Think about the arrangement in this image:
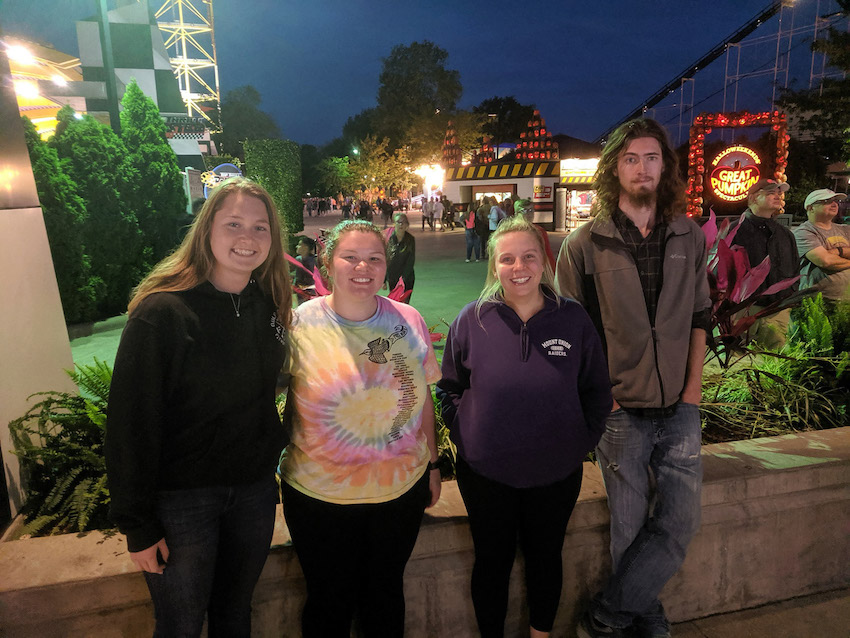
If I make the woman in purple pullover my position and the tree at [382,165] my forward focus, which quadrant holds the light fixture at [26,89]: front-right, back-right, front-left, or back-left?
front-left

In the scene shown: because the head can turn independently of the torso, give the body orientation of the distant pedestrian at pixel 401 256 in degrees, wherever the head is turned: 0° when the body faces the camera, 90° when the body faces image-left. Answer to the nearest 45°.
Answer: approximately 0°

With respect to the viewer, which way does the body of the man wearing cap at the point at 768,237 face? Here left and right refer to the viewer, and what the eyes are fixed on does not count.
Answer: facing the viewer and to the right of the viewer

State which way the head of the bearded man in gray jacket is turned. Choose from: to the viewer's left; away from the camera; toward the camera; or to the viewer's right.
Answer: toward the camera

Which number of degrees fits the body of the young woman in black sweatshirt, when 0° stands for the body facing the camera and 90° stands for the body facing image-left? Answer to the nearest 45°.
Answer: approximately 315°

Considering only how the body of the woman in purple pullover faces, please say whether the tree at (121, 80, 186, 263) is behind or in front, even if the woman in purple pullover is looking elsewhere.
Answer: behind

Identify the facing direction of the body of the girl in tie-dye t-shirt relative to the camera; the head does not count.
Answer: toward the camera

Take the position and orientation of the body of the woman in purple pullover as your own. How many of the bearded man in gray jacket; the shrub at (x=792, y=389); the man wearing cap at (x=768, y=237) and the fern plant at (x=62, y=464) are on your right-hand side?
1

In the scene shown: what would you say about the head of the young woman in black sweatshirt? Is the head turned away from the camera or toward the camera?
toward the camera

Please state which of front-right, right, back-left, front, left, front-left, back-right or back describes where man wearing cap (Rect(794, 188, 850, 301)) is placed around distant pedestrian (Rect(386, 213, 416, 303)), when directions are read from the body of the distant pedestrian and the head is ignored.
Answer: front-left

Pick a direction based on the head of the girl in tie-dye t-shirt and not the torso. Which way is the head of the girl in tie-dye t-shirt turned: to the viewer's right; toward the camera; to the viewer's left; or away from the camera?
toward the camera

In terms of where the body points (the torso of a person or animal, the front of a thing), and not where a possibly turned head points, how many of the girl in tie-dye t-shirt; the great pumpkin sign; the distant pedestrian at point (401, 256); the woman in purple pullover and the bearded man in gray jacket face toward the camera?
5

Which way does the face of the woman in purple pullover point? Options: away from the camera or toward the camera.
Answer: toward the camera

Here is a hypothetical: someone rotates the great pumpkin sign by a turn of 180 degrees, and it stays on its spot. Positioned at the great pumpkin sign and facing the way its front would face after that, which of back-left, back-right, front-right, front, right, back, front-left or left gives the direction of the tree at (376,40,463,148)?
front-left

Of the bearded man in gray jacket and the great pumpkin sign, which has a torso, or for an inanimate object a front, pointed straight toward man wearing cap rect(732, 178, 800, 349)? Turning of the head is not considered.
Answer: the great pumpkin sign

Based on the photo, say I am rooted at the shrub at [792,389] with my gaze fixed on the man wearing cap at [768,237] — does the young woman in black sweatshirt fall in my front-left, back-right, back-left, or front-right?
back-left

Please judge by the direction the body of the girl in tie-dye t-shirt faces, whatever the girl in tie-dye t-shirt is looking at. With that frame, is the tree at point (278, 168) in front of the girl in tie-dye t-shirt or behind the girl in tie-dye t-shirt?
behind

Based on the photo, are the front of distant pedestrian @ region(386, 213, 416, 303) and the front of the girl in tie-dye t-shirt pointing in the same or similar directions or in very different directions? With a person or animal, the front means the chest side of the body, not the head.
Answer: same or similar directions

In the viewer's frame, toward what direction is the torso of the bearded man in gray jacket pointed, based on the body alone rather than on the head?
toward the camera

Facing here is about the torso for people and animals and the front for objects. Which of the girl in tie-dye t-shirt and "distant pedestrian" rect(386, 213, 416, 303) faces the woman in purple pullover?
the distant pedestrian
